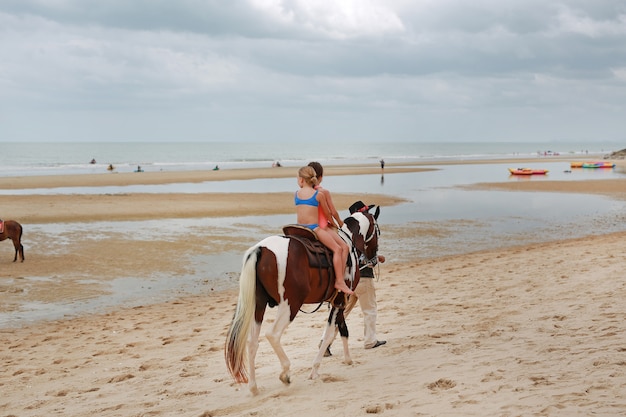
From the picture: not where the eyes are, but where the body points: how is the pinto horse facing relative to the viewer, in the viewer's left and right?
facing away from the viewer and to the right of the viewer

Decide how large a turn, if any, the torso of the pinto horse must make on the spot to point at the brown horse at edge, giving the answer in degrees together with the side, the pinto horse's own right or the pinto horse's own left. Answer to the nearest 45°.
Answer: approximately 90° to the pinto horse's own left
